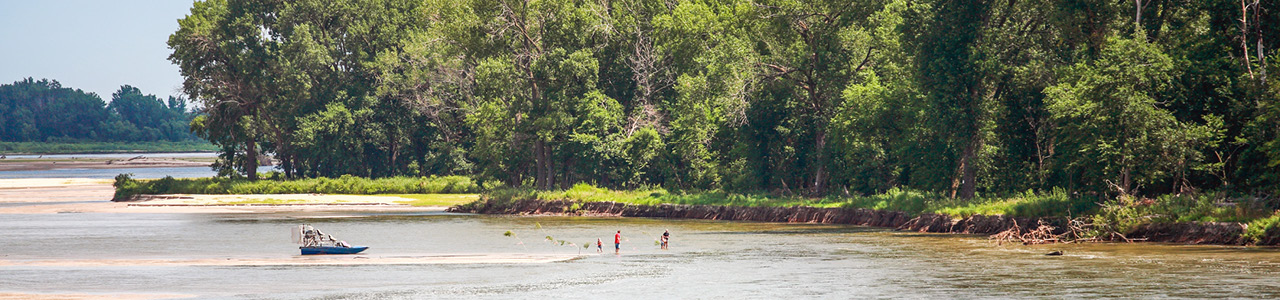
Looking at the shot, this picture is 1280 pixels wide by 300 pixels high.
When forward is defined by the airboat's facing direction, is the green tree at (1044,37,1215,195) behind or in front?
in front

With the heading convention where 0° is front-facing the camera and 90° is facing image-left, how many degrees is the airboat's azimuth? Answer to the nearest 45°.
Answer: approximately 270°
